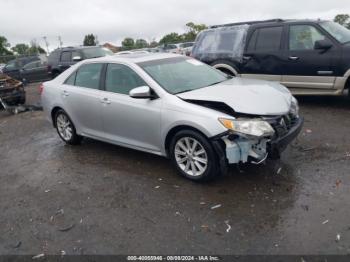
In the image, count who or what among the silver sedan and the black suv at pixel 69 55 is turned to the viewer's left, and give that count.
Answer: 0

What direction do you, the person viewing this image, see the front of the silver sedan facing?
facing the viewer and to the right of the viewer

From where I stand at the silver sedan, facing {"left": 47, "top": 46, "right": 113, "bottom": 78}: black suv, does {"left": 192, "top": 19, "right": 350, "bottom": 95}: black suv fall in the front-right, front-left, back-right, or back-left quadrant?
front-right

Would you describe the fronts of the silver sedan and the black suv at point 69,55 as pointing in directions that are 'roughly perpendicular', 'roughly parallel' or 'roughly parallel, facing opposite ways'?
roughly parallel

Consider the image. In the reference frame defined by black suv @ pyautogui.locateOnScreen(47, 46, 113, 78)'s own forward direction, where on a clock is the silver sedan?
The silver sedan is roughly at 1 o'clock from the black suv.

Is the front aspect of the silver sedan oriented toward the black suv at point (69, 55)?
no

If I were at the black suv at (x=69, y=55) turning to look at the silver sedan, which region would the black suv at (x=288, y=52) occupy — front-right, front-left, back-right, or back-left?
front-left

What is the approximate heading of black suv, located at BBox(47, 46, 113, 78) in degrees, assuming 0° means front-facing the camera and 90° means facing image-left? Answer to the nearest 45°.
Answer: approximately 315°

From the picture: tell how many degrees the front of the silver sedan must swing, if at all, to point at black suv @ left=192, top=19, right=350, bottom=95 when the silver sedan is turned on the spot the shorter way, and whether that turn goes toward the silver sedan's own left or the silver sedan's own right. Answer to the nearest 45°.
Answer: approximately 90° to the silver sedan's own left
